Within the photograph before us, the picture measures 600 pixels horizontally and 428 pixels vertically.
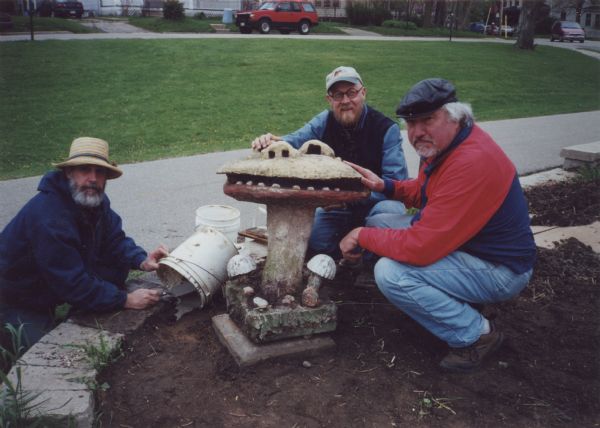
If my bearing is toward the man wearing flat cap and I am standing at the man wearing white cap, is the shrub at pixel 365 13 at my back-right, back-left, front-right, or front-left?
back-left

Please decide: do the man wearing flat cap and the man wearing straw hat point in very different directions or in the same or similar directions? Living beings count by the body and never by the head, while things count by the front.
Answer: very different directions

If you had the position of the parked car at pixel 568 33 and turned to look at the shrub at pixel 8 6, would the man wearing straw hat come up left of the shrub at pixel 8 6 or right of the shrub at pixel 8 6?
left

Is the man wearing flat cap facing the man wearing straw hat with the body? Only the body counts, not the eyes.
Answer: yes

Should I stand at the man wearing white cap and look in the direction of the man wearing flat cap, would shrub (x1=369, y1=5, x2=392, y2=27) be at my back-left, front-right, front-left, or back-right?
back-left

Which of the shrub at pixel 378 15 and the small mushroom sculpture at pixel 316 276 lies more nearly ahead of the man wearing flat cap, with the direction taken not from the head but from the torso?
the small mushroom sculpture

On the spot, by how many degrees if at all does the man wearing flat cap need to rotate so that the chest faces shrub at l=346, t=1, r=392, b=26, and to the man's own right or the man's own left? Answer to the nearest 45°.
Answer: approximately 90° to the man's own right

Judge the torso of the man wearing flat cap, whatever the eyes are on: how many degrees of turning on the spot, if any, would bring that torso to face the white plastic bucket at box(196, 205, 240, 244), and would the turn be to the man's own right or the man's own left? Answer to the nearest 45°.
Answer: approximately 45° to the man's own right

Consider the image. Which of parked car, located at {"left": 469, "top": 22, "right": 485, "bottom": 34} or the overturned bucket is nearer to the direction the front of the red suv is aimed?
the overturned bucket

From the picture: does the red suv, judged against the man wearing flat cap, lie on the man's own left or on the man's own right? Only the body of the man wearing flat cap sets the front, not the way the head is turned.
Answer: on the man's own right

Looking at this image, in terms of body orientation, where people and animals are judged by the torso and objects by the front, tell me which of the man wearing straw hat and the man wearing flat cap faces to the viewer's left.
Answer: the man wearing flat cap

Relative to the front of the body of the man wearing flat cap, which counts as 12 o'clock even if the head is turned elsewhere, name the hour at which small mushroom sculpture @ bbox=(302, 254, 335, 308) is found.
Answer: The small mushroom sculpture is roughly at 12 o'clock from the man wearing flat cap.

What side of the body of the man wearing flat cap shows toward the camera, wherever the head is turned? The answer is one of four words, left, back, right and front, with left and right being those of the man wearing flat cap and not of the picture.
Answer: left

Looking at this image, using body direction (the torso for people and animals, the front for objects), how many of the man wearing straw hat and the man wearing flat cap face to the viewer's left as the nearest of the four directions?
1

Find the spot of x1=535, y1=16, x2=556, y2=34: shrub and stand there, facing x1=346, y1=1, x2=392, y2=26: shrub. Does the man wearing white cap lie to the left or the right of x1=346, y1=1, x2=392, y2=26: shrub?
left

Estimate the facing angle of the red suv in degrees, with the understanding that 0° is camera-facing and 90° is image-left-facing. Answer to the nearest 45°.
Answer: approximately 45°
